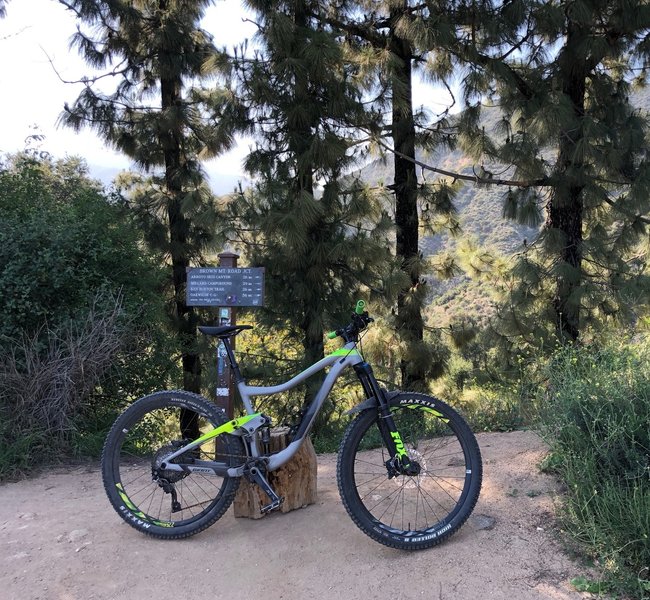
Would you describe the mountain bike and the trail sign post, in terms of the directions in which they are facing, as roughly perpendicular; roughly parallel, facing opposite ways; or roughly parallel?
roughly perpendicular

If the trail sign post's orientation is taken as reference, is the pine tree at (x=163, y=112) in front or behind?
behind

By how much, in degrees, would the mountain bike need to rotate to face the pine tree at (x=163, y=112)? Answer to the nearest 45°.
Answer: approximately 90° to its left

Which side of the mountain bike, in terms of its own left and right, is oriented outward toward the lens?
right

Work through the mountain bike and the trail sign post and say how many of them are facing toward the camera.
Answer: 1

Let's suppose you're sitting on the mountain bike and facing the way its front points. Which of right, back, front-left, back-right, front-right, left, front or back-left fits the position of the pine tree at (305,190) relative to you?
left

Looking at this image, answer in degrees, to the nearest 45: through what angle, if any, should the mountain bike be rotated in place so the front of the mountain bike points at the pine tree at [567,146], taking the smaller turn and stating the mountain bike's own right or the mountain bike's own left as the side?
approximately 45° to the mountain bike's own left

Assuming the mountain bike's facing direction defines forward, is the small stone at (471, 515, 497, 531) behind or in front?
in front

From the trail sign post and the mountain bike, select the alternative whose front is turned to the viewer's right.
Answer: the mountain bike

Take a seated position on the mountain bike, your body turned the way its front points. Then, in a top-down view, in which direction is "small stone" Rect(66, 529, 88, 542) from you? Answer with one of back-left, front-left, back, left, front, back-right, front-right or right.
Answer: back

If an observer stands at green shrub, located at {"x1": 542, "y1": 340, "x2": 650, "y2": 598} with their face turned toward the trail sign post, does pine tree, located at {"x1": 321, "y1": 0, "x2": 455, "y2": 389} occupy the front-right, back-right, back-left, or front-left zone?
front-right

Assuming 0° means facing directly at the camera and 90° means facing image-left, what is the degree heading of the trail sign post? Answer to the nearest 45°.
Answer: approximately 0°

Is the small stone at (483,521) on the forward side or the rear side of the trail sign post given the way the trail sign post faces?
on the forward side

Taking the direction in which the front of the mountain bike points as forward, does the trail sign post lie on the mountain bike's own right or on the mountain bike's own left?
on the mountain bike's own left

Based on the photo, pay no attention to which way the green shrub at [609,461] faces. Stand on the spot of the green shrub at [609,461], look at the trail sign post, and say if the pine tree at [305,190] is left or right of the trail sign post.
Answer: right
